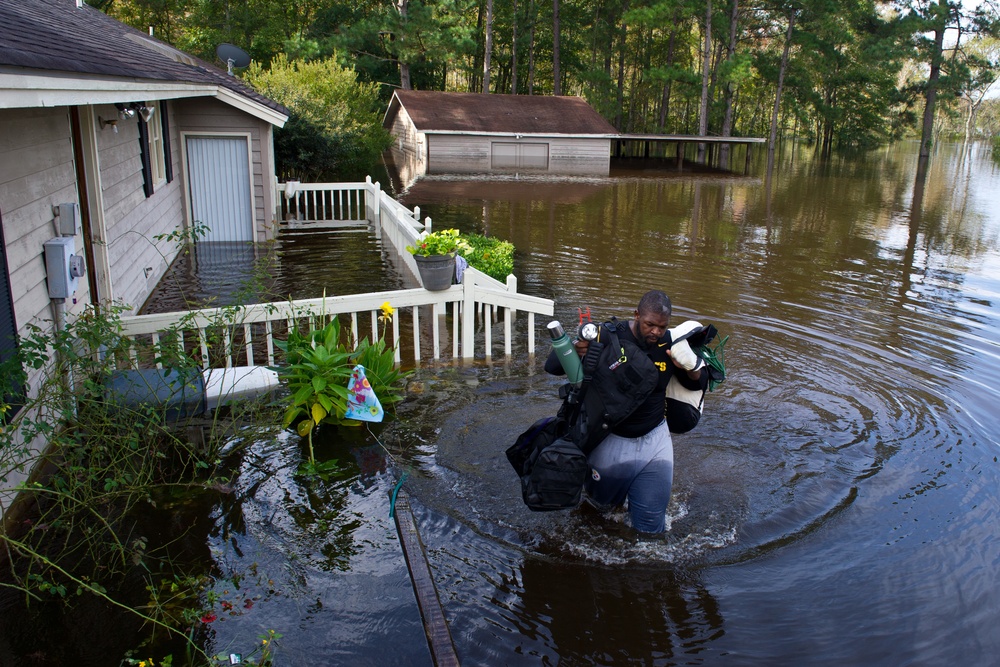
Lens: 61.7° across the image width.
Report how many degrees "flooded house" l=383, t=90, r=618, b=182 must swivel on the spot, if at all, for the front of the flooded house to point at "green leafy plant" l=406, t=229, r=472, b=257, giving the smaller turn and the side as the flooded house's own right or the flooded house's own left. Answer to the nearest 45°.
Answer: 0° — it already faces it

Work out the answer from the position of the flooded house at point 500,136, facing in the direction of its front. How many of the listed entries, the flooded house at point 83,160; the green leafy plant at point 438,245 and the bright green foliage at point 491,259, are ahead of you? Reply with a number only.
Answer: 3

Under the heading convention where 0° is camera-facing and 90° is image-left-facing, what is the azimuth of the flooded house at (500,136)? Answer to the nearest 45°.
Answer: approximately 0°

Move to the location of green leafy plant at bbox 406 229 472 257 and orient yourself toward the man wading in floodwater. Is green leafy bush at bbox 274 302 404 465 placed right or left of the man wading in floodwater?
right

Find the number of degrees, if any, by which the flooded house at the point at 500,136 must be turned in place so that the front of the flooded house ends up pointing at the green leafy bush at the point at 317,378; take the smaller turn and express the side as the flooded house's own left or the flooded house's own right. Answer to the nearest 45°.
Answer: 0° — it already faces it

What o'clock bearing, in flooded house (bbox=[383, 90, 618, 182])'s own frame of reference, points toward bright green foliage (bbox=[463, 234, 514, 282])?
The bright green foliage is roughly at 12 o'clock from the flooded house.

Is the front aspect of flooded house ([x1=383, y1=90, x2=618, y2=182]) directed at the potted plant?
yes
